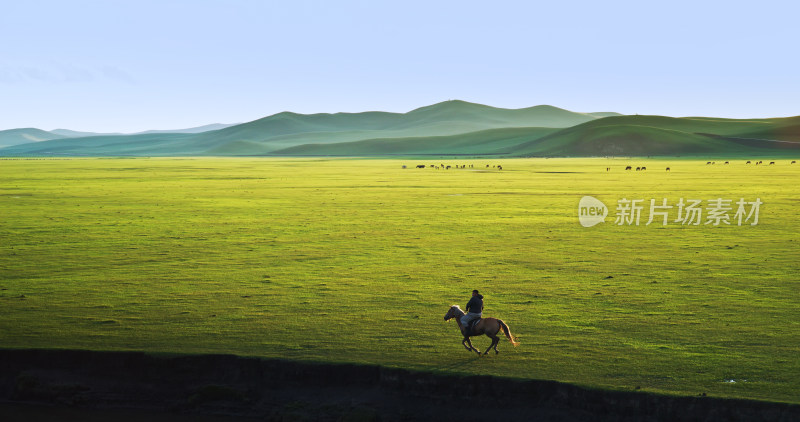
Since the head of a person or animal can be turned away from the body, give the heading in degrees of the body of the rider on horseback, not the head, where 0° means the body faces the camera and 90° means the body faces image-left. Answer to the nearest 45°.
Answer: approximately 90°
